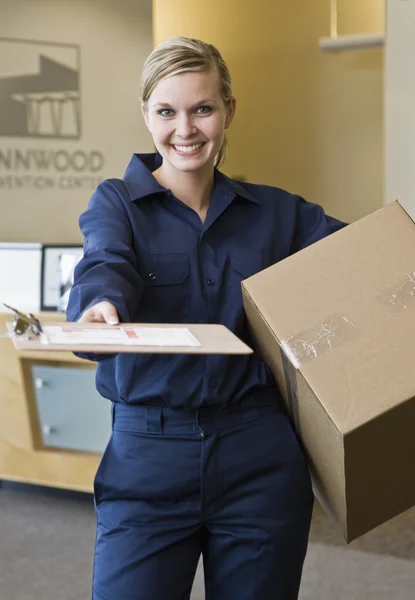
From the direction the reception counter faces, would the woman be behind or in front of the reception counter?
in front

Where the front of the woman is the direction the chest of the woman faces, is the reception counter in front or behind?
behind

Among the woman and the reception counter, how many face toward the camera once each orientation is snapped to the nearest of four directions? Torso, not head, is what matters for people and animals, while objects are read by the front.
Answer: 2

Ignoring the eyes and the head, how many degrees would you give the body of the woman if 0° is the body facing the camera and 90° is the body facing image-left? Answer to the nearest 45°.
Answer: approximately 0°
